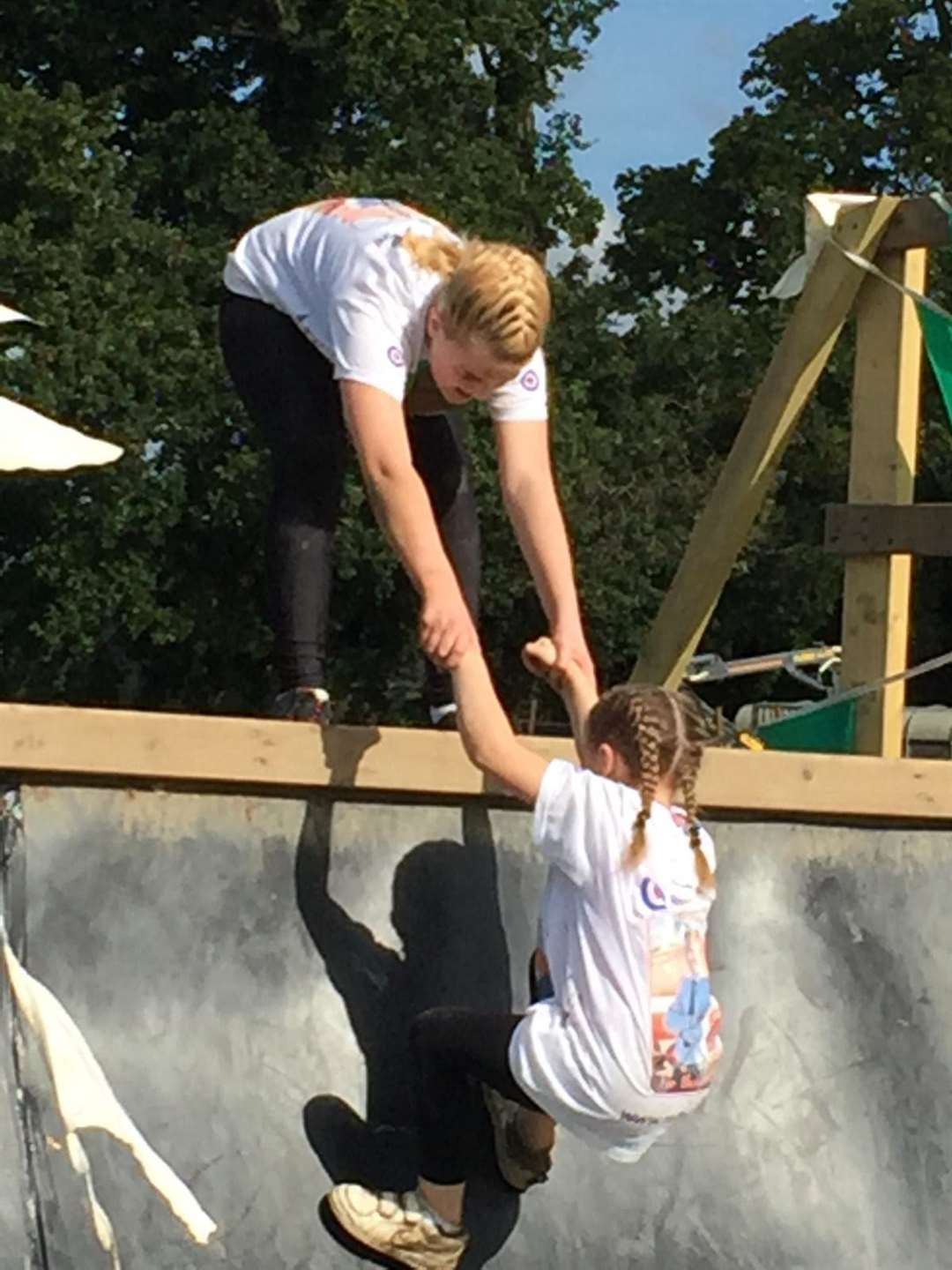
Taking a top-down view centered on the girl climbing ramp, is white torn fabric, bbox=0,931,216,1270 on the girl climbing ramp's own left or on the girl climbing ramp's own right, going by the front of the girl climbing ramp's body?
on the girl climbing ramp's own left

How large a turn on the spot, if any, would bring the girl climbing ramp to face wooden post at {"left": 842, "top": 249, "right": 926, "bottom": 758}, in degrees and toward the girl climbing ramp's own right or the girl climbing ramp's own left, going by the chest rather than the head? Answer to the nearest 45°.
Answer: approximately 45° to the girl climbing ramp's own right

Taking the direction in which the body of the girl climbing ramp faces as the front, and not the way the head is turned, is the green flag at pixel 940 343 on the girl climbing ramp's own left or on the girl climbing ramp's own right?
on the girl climbing ramp's own right

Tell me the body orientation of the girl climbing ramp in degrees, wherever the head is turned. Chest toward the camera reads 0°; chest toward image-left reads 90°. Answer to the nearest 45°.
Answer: approximately 135°
